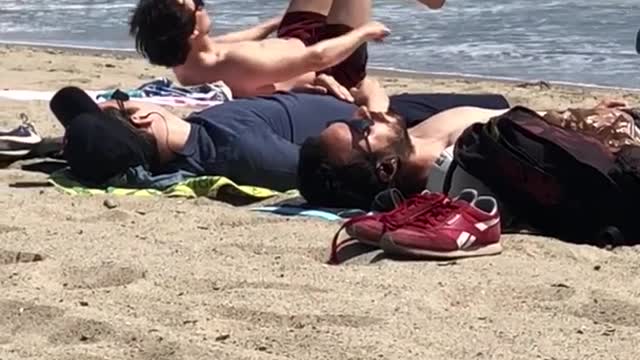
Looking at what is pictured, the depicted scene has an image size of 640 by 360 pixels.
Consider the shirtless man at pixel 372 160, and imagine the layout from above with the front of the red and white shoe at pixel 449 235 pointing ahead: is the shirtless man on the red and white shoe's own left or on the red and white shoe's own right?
on the red and white shoe's own right

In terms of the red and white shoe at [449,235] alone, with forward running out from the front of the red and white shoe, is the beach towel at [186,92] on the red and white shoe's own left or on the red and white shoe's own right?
on the red and white shoe's own right

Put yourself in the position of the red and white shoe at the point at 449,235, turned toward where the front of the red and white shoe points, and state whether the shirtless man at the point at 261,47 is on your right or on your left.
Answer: on your right

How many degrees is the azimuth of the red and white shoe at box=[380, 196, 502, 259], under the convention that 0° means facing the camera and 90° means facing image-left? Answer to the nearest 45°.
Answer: approximately 90°

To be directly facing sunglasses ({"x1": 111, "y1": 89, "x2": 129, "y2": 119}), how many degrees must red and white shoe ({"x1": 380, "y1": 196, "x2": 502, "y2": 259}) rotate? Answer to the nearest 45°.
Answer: approximately 45° to its right

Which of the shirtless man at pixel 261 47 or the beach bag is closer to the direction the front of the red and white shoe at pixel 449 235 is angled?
the shirtless man

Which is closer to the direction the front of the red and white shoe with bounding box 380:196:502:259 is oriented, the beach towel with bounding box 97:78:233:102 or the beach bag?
the beach towel
